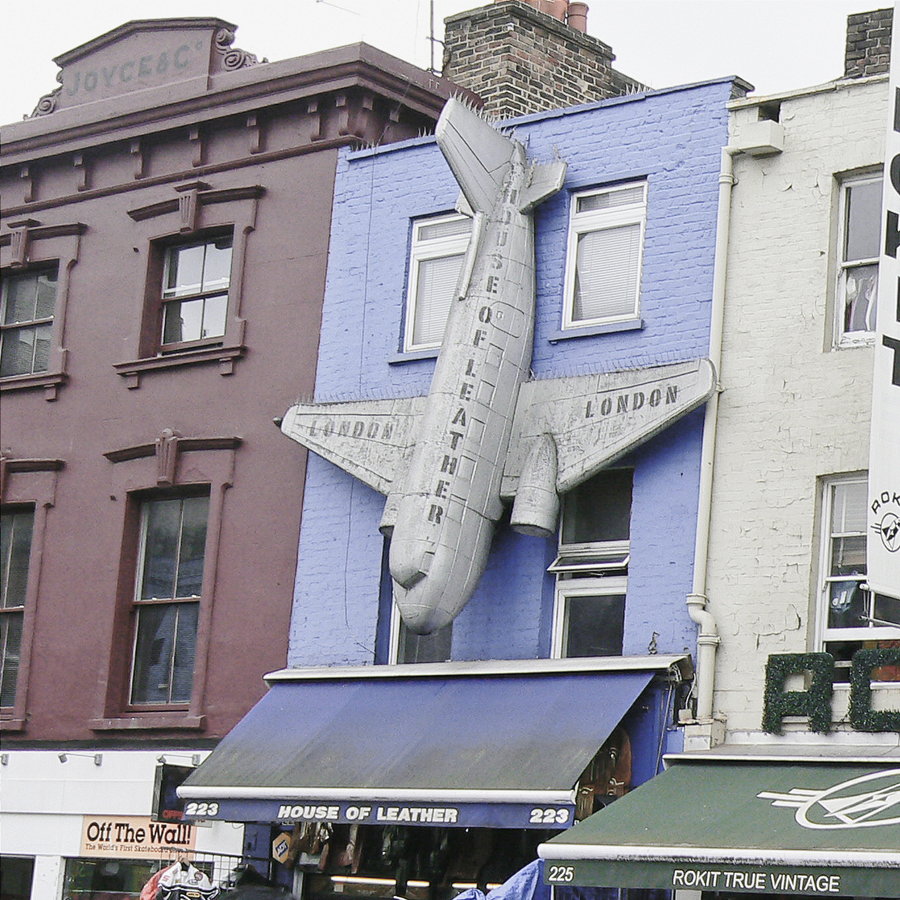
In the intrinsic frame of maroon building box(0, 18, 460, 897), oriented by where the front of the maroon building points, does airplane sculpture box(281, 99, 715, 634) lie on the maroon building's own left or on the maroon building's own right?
on the maroon building's own left

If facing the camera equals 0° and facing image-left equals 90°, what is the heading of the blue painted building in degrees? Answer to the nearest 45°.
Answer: approximately 45°

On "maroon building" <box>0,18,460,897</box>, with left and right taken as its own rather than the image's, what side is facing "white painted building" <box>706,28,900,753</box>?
left

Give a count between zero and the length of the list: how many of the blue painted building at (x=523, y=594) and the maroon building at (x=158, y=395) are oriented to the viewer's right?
0

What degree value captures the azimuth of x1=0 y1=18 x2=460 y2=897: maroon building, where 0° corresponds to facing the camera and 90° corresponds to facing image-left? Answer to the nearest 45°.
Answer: approximately 45°
